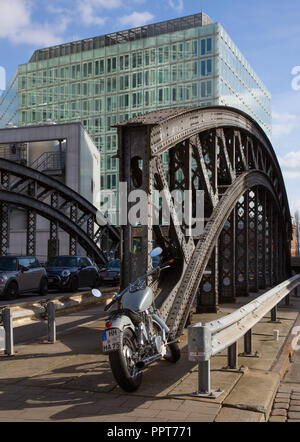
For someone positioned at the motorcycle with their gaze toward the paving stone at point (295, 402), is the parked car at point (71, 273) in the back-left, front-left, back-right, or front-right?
back-left

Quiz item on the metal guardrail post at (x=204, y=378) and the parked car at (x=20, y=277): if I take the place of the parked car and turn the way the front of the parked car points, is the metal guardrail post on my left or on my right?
on my left

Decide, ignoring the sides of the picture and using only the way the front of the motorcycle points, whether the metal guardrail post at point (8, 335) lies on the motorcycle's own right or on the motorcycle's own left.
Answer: on the motorcycle's own left

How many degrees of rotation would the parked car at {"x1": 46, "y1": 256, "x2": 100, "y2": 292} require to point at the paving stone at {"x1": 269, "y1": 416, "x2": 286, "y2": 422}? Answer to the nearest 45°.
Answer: approximately 45° to its left

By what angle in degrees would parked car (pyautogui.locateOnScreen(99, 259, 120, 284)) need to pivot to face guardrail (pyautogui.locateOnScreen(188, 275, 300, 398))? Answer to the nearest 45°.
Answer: approximately 45° to its left

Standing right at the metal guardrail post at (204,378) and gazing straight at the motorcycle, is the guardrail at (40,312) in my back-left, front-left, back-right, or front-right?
front-right

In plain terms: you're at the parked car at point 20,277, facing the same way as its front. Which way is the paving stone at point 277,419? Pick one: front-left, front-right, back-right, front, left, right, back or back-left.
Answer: front-left

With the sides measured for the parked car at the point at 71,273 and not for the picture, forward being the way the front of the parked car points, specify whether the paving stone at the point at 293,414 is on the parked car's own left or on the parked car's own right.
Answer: on the parked car's own left

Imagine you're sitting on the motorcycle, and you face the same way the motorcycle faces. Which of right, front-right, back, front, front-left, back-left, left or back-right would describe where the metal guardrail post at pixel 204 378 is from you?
right

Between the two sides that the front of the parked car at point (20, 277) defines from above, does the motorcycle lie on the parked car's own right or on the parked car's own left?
on the parked car's own left

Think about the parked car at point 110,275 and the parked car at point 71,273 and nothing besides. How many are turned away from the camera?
0

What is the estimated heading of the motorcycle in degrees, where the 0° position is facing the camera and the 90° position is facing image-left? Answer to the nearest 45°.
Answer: approximately 225°

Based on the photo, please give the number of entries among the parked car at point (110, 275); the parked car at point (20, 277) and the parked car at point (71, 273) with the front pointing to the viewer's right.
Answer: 0

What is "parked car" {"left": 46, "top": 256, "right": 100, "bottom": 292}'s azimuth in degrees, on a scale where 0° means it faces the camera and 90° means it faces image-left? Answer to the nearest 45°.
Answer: approximately 45°

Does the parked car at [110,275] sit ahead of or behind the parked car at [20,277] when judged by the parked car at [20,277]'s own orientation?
behind

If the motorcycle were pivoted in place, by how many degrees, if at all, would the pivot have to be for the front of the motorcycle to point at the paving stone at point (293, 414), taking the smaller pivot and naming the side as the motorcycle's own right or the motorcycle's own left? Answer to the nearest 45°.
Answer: approximately 90° to the motorcycle's own right

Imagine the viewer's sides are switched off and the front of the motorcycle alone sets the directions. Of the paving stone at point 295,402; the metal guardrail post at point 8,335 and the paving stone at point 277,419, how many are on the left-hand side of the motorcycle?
1

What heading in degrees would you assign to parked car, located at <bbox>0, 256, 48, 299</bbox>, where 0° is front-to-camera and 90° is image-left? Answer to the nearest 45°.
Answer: approximately 45°
